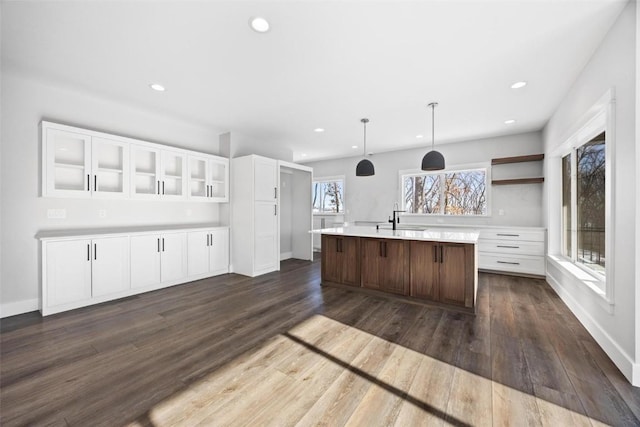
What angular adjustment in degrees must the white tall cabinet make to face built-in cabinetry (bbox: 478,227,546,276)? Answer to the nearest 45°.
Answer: approximately 45° to its left

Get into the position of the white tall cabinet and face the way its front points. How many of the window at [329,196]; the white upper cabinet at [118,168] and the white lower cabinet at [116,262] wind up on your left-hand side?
1

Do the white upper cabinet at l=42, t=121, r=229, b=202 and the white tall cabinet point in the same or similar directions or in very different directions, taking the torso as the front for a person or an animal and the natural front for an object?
same or similar directions

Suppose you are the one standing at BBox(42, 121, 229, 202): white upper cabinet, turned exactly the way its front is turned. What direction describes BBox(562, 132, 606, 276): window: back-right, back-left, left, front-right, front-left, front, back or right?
front

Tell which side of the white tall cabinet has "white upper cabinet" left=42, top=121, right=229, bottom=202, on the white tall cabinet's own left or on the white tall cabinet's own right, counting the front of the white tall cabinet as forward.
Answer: on the white tall cabinet's own right

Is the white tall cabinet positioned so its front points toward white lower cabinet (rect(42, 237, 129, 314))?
no

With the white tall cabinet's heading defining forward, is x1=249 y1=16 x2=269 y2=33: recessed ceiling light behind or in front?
in front

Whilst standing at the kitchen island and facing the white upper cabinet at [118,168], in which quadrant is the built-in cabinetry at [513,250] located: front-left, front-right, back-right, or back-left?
back-right

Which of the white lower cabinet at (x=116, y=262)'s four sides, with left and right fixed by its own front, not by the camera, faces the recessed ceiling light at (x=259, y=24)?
front

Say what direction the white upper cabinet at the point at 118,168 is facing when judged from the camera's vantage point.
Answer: facing the viewer and to the right of the viewer

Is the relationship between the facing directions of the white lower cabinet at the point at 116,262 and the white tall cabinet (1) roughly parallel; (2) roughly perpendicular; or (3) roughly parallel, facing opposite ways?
roughly parallel

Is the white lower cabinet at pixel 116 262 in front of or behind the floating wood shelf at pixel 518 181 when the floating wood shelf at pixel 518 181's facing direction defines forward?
in front

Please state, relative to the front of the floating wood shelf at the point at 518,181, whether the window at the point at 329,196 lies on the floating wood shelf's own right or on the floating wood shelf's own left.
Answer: on the floating wood shelf's own right

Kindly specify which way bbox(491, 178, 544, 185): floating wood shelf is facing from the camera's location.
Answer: facing the viewer

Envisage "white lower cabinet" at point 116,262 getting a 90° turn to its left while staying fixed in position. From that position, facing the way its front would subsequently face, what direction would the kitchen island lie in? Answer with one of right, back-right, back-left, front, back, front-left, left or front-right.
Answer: right

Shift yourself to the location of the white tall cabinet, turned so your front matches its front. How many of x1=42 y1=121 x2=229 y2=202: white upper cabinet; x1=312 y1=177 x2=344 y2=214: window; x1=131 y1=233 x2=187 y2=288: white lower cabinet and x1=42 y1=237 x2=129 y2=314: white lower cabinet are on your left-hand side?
1

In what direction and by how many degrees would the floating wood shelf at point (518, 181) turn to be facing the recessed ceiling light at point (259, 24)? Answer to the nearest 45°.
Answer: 0° — it already faces it

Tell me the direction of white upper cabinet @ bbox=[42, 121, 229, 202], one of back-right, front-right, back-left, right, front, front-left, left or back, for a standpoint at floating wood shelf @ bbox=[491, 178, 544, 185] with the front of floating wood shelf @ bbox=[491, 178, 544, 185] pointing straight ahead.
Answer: front-right

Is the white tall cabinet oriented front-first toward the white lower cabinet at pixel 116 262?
no

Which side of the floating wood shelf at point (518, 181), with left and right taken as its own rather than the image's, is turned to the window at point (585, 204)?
front
